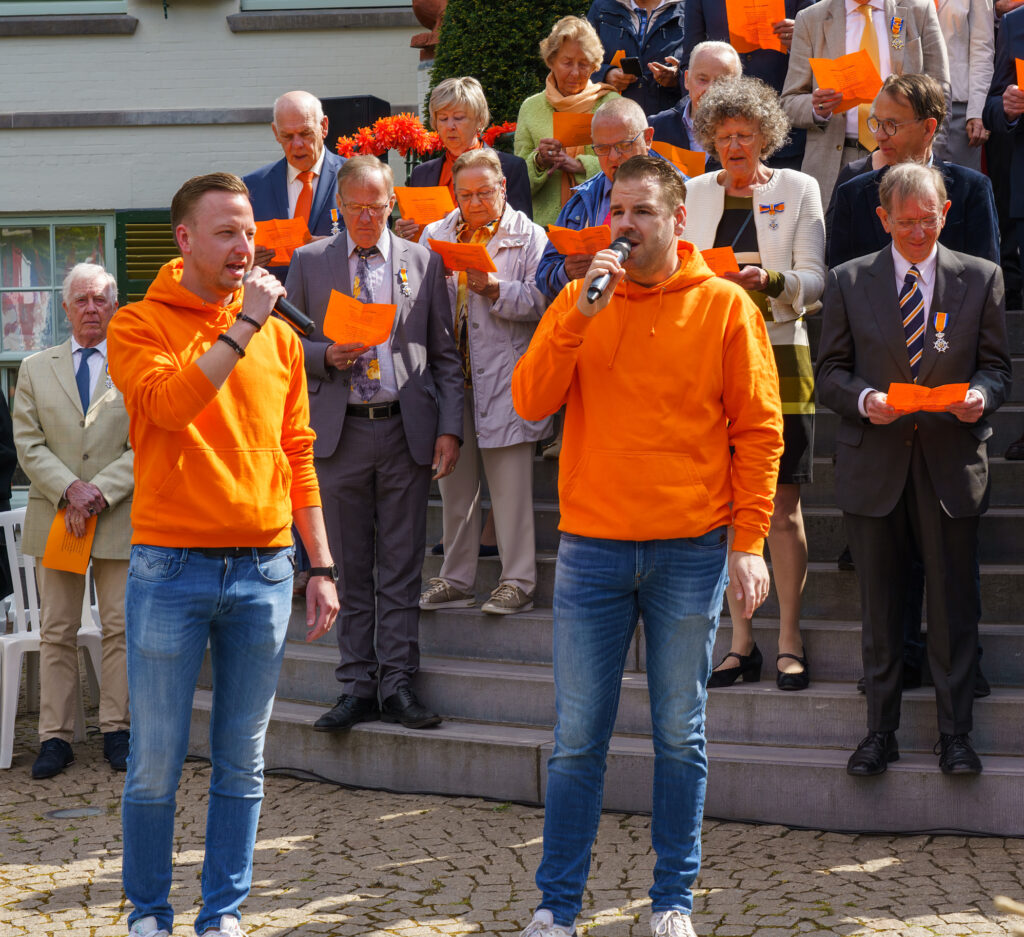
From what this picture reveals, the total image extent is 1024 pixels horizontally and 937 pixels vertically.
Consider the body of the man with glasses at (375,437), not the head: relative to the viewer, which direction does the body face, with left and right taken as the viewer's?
facing the viewer

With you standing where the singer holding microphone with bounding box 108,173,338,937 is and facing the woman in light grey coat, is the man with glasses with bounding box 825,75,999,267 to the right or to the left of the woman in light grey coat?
right

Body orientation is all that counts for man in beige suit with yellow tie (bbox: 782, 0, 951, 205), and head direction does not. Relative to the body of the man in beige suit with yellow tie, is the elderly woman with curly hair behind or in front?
in front

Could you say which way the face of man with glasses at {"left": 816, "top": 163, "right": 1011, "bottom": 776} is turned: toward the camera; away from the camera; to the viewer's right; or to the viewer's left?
toward the camera

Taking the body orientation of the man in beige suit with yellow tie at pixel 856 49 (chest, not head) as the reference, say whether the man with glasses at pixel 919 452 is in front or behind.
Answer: in front

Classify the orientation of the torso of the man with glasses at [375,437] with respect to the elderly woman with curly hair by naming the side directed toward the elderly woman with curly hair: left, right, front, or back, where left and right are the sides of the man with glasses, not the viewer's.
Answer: left

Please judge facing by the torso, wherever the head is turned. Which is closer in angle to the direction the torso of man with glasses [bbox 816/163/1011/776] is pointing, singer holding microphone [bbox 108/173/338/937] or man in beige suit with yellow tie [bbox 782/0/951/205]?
the singer holding microphone

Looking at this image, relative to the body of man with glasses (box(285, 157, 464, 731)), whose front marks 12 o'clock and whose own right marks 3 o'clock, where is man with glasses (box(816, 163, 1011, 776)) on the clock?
man with glasses (box(816, 163, 1011, 776)) is roughly at 10 o'clock from man with glasses (box(285, 157, 464, 731)).

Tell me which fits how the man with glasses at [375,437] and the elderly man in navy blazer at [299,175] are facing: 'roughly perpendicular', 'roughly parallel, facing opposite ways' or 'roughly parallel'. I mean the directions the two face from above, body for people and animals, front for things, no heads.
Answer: roughly parallel

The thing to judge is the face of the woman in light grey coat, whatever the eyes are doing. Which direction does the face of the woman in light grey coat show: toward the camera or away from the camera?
toward the camera

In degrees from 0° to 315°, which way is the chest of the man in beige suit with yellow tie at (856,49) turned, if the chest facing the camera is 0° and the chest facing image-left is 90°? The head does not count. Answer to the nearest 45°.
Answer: approximately 0°

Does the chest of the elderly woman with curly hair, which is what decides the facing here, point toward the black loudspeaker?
no

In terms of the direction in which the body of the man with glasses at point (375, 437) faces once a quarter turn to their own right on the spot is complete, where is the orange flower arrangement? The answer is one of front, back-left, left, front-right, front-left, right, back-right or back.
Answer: right

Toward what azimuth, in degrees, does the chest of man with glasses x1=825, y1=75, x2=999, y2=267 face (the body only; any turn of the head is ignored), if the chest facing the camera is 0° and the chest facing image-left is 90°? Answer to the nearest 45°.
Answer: approximately 45°

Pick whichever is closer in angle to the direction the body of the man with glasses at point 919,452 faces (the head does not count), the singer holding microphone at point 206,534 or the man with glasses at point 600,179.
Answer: the singer holding microphone

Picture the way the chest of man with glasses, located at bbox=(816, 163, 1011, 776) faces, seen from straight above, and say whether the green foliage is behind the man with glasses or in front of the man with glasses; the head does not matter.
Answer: behind

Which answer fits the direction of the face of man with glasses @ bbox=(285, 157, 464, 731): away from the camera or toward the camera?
toward the camera

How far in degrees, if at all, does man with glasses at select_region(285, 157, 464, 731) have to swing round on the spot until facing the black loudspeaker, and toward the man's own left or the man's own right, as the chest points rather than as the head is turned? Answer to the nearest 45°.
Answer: approximately 180°

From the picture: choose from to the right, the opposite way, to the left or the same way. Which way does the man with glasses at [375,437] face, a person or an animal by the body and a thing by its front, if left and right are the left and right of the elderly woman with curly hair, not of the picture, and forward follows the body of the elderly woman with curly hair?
the same way
